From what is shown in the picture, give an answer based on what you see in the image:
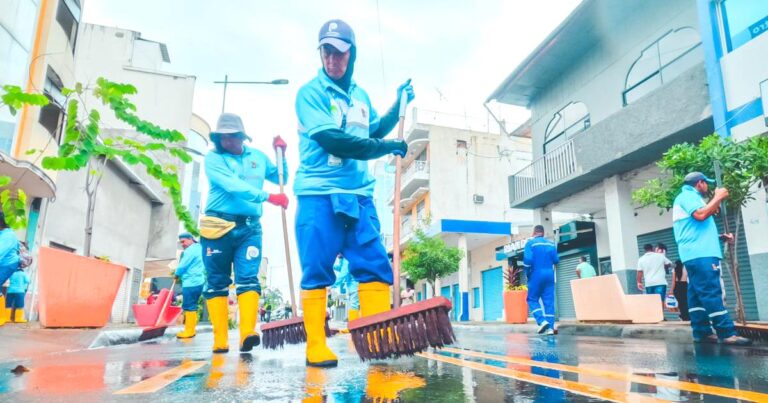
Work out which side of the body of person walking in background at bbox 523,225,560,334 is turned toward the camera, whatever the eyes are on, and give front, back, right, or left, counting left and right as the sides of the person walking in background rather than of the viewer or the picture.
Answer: back

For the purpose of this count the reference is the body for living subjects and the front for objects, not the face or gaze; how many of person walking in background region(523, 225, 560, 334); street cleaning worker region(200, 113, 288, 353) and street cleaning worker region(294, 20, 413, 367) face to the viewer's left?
0

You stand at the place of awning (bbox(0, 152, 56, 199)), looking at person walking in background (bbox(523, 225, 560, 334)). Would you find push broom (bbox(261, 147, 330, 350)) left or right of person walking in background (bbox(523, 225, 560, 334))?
right

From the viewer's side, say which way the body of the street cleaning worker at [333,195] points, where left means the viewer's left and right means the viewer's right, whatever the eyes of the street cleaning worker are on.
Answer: facing the viewer and to the right of the viewer
